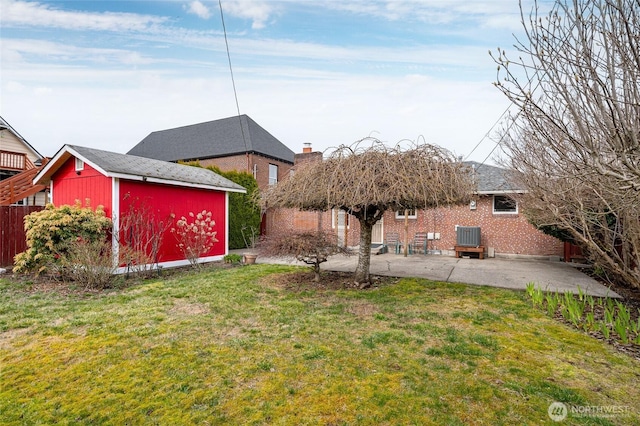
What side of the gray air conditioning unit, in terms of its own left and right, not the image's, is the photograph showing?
front

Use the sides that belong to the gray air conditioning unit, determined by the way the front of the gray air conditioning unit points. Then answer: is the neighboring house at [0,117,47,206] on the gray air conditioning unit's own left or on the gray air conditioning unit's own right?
on the gray air conditioning unit's own right

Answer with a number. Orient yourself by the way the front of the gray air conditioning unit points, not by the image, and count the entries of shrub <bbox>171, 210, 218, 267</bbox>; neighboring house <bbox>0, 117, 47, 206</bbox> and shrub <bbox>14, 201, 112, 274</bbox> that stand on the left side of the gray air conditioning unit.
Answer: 0

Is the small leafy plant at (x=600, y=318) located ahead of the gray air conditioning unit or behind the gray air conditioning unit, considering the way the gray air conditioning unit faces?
ahead

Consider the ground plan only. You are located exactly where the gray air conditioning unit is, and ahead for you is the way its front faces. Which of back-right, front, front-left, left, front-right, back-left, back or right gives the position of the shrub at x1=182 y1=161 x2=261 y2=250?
right

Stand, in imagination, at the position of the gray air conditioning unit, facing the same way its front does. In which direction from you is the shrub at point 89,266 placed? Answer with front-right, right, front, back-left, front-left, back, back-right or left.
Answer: front-right

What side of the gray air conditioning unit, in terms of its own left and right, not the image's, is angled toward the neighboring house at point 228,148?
right

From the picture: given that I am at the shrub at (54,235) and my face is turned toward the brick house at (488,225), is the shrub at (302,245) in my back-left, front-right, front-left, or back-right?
front-right

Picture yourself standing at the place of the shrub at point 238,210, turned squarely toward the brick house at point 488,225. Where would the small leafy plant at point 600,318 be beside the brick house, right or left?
right

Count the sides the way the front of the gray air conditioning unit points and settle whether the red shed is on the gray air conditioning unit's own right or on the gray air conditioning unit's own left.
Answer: on the gray air conditioning unit's own right

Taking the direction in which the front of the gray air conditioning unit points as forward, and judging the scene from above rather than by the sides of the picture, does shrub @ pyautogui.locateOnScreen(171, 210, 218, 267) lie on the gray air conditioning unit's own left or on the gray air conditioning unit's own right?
on the gray air conditioning unit's own right
